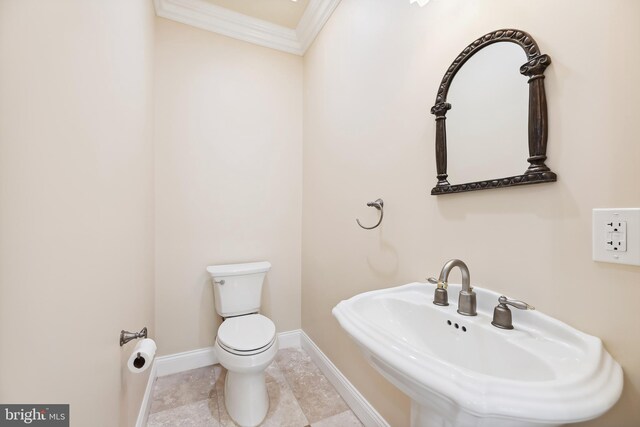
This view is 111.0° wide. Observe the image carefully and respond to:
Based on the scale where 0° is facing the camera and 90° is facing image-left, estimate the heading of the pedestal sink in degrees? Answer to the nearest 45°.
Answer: approximately 45°

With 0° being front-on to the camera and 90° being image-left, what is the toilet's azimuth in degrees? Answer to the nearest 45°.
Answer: approximately 0°

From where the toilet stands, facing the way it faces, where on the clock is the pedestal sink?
The pedestal sink is roughly at 11 o'clock from the toilet.

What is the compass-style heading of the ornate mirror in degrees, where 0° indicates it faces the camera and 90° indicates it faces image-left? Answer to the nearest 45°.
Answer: approximately 45°

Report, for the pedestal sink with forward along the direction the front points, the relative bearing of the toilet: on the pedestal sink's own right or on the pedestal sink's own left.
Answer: on the pedestal sink's own right

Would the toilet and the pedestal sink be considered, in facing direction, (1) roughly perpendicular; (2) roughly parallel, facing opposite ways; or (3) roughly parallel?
roughly perpendicular
